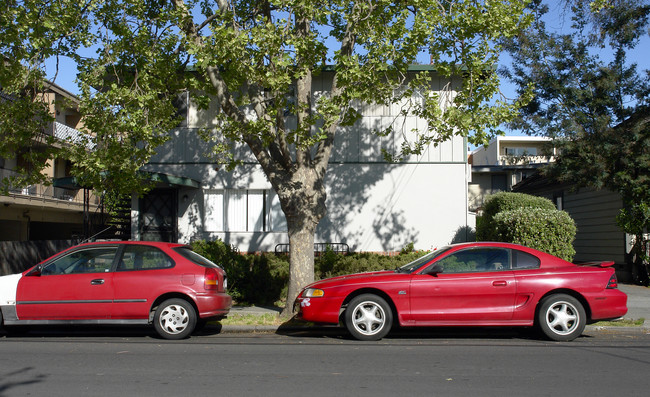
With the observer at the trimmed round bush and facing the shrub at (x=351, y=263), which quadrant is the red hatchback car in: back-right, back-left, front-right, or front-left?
front-left

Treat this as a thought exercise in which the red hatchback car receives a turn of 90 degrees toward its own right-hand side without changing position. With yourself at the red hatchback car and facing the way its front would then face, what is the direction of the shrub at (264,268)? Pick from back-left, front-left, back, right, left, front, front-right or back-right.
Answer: front-right

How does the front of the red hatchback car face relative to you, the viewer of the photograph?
facing to the left of the viewer

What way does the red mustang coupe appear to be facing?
to the viewer's left

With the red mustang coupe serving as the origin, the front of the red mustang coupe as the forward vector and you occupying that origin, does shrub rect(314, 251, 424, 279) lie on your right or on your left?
on your right

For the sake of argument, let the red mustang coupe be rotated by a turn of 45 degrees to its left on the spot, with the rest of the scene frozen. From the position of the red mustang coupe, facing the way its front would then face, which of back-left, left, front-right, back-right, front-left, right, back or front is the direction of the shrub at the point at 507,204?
back-right

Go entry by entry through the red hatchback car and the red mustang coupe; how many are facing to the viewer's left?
2

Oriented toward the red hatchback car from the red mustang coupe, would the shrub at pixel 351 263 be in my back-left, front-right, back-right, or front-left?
front-right

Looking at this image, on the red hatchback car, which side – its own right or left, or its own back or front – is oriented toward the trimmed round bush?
back

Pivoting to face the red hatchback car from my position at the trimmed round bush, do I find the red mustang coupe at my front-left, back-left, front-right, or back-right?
front-left
